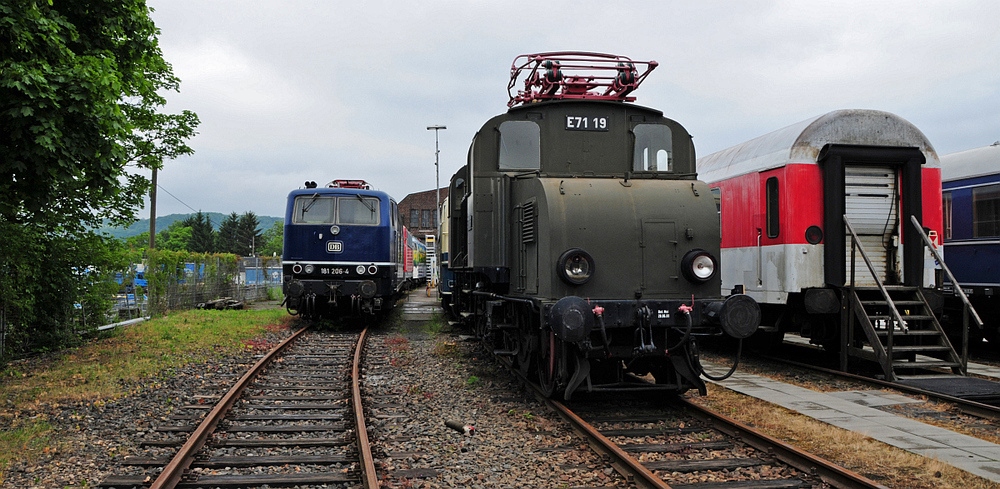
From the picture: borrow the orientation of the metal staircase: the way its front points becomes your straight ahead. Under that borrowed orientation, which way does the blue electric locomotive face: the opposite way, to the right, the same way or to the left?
the same way

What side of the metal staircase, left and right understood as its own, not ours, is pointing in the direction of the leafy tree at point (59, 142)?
right

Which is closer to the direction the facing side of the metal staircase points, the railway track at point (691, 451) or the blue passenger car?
the railway track

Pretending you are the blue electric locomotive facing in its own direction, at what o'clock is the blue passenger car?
The blue passenger car is roughly at 10 o'clock from the blue electric locomotive.

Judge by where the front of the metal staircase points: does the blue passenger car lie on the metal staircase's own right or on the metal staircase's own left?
on the metal staircase's own left

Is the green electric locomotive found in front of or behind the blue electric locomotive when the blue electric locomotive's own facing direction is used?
in front

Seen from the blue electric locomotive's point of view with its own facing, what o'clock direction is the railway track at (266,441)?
The railway track is roughly at 12 o'clock from the blue electric locomotive.

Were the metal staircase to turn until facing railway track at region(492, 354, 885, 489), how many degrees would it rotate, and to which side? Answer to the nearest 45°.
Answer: approximately 45° to its right

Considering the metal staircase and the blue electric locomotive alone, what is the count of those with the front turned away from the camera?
0

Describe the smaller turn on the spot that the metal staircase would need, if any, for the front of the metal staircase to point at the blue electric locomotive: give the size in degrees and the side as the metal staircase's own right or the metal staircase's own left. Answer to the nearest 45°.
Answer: approximately 135° to the metal staircase's own right

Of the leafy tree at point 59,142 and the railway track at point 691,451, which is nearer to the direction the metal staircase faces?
the railway track

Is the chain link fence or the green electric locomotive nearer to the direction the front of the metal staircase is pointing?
the green electric locomotive

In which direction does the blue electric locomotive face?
toward the camera

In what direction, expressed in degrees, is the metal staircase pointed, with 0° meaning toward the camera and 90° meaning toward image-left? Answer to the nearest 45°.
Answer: approximately 315°
